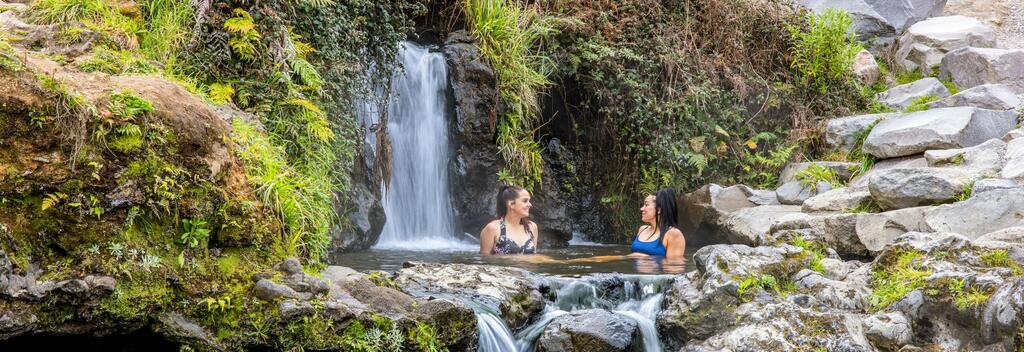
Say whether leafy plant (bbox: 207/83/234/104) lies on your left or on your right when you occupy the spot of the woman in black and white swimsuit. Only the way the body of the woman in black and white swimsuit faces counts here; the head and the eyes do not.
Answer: on your right

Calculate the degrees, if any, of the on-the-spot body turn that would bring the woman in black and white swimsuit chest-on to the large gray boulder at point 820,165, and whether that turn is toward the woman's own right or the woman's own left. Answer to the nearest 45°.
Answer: approximately 90° to the woman's own left

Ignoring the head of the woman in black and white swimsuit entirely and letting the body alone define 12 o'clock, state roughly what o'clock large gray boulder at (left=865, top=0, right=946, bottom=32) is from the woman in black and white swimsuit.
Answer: The large gray boulder is roughly at 9 o'clock from the woman in black and white swimsuit.

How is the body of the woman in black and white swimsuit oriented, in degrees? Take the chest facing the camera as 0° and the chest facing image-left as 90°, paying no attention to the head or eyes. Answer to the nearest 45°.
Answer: approximately 315°

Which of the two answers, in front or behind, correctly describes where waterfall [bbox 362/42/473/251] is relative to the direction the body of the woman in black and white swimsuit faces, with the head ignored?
behind

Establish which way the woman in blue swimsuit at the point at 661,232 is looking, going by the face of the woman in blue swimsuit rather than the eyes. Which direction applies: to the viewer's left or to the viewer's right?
to the viewer's left

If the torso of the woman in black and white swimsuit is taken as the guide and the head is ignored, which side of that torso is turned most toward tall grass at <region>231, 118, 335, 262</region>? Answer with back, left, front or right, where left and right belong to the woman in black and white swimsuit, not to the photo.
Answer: right

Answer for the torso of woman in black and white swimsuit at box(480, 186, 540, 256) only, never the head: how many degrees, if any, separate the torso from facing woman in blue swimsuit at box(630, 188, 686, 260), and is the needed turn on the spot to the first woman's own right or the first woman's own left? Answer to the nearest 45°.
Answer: approximately 45° to the first woman's own left

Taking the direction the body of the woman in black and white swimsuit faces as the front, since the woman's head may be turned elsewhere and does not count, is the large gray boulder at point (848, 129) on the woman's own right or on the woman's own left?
on the woman's own left

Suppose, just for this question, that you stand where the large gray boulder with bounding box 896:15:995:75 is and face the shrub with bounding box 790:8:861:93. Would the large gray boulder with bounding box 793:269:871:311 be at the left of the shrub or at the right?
left
